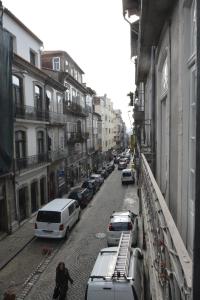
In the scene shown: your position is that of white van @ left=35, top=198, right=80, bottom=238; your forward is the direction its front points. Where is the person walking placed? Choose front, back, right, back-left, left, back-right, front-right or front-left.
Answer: back-right

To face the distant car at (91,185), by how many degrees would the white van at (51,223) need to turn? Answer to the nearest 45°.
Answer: approximately 45° to its left

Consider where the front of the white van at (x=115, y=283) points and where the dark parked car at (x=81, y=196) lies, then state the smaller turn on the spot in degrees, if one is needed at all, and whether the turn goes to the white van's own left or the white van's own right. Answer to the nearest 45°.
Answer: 0° — it already faces it

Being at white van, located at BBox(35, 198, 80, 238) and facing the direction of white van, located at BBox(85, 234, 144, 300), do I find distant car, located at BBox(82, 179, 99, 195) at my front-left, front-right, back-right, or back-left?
back-left

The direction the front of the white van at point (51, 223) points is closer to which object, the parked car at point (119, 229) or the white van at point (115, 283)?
the parked car

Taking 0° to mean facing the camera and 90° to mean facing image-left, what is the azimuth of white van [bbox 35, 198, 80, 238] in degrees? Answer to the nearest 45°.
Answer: approximately 225°

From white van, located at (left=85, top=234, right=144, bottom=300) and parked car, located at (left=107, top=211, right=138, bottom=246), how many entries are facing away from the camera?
2

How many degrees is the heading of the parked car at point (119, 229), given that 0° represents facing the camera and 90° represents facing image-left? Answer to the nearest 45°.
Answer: approximately 180°

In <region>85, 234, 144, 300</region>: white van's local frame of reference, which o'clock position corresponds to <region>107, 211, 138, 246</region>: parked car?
The parked car is roughly at 12 o'clock from the white van.

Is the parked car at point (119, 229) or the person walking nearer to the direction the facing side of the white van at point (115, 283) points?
the parked car

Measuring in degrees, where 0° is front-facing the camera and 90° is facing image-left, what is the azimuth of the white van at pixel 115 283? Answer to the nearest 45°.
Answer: approximately 180°
